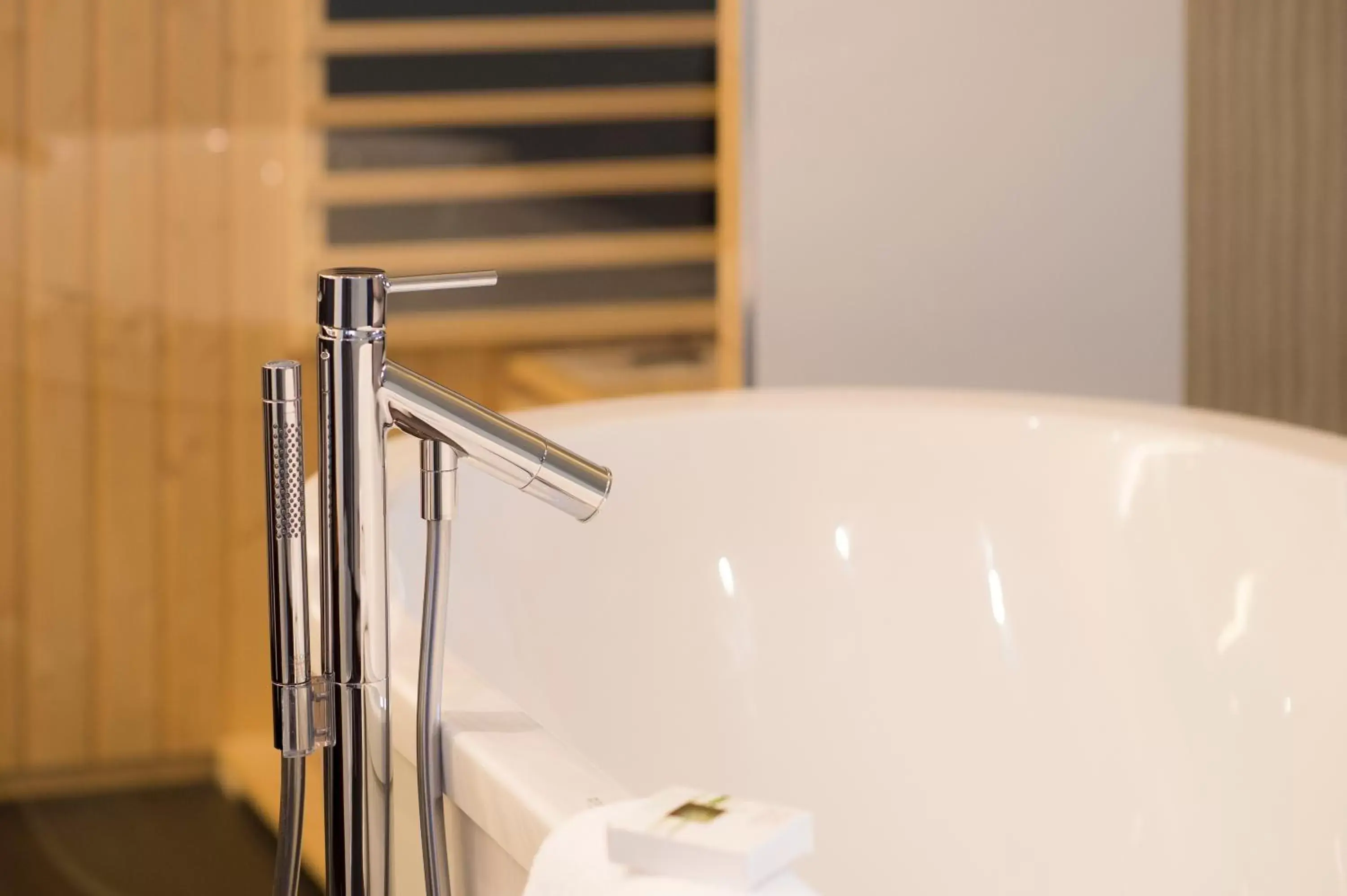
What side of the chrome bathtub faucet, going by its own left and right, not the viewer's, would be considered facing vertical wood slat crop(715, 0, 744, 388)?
left

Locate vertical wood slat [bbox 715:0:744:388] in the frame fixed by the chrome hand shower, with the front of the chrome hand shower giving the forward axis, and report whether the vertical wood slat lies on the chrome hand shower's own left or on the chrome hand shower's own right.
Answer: on the chrome hand shower's own left

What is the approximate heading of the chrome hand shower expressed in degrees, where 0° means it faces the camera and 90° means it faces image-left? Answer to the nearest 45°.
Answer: approximately 315°

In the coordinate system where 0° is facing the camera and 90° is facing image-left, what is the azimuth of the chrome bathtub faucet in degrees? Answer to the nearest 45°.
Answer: approximately 270°
